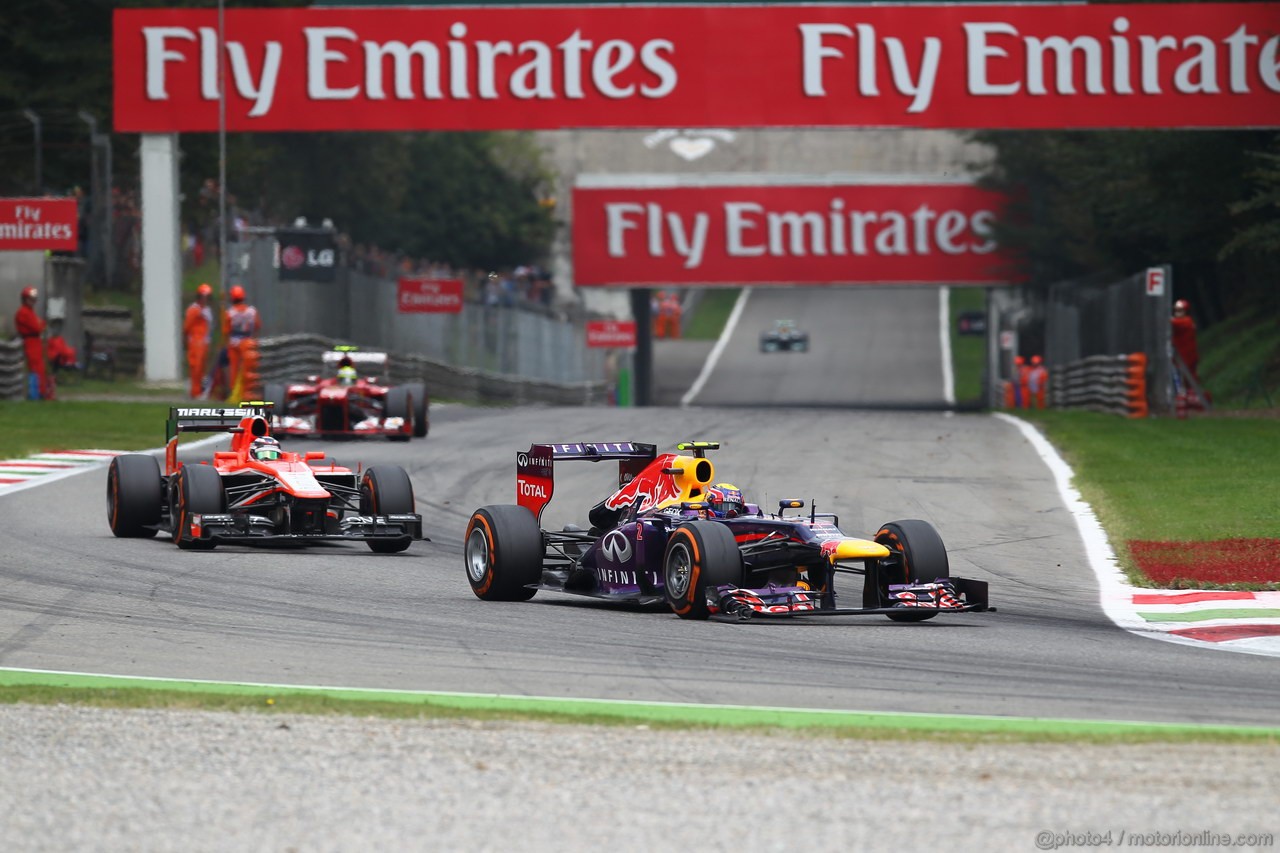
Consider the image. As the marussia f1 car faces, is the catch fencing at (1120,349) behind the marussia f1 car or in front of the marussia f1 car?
behind

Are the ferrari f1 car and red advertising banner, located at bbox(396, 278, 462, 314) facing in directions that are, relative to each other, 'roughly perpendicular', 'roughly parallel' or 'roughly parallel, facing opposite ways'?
roughly parallel

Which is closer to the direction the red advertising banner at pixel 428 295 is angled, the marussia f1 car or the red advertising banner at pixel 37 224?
the marussia f1 car

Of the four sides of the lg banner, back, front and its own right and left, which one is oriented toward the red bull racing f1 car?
front

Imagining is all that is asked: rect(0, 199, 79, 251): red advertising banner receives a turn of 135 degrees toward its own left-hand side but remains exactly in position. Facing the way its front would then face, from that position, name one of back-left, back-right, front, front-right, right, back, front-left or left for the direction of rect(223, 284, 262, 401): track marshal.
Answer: right

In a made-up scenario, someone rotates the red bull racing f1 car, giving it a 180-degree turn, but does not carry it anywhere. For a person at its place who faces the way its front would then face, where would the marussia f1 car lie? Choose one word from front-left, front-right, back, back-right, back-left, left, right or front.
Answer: front

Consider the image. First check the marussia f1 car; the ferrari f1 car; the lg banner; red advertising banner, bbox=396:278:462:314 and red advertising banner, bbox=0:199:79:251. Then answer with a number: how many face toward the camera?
5

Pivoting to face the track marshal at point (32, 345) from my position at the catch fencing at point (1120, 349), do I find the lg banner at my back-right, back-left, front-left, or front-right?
front-right

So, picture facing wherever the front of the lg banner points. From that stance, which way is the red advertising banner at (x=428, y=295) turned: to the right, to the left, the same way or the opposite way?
the same way

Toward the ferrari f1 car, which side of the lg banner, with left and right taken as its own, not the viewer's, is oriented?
front

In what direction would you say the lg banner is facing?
toward the camera

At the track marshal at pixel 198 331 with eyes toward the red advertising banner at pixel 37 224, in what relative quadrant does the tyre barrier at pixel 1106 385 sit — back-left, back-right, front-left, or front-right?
back-right

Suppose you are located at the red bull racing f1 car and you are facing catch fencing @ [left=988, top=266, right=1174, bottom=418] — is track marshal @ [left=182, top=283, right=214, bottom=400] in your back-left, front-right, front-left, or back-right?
front-left

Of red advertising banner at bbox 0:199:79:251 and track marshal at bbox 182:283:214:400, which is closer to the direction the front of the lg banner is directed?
the track marshal

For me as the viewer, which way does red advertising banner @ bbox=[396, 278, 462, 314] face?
facing the viewer
